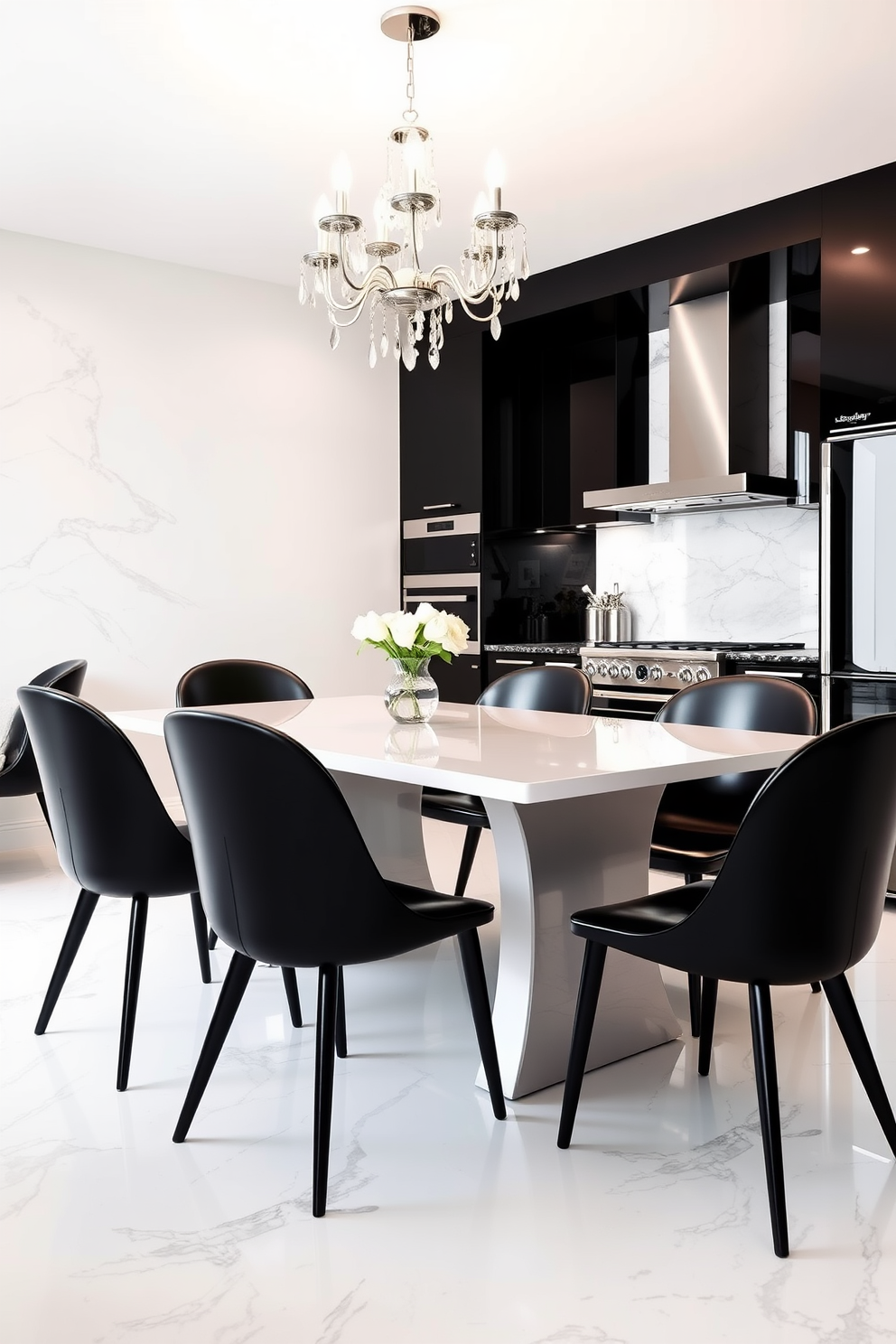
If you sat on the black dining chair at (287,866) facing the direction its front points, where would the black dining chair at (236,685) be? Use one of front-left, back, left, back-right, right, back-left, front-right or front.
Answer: front-left

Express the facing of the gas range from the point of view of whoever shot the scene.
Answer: facing the viewer and to the left of the viewer

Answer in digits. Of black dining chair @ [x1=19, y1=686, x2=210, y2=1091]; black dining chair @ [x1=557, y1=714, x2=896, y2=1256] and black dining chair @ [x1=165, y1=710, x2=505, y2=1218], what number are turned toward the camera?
0

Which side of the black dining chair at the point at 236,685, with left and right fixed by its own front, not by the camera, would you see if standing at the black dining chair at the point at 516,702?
front

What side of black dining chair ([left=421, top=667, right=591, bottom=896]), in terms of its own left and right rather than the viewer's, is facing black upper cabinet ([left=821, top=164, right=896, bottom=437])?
back

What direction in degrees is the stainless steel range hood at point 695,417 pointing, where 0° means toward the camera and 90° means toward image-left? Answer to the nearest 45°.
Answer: approximately 45°

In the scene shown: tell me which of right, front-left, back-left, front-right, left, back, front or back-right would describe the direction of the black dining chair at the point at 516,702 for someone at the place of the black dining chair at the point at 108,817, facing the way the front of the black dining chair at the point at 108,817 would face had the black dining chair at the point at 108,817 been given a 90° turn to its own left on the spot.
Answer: right

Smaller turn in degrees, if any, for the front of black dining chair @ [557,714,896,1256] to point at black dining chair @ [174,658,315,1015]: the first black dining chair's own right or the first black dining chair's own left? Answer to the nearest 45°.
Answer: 0° — it already faces it

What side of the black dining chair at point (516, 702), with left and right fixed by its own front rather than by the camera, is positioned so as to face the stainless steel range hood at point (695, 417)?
back

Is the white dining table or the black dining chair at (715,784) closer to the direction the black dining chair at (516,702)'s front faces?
the white dining table

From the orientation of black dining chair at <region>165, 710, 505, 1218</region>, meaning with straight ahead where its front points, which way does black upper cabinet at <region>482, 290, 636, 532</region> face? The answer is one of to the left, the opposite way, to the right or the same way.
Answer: the opposite way

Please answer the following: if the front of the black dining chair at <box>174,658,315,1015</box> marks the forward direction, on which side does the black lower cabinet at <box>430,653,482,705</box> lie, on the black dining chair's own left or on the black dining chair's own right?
on the black dining chair's own left

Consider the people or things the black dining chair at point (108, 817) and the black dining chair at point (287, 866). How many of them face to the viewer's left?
0

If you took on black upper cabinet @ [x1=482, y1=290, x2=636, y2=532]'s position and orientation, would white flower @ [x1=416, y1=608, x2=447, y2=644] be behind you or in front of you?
in front

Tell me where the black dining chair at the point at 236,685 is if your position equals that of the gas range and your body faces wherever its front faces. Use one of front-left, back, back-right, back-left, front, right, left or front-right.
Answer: front

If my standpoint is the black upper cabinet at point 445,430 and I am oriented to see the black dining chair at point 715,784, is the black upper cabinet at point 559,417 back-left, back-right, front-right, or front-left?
front-left
